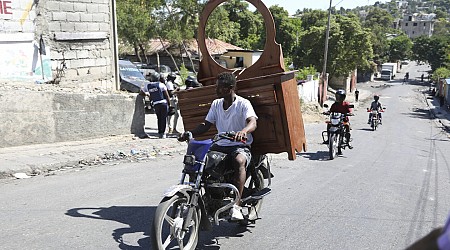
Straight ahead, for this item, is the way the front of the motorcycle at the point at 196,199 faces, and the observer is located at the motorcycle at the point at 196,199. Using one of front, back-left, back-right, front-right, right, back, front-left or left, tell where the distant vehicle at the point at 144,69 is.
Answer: back-right

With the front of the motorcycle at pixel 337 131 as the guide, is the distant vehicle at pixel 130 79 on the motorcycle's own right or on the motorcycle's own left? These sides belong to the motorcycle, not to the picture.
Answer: on the motorcycle's own right

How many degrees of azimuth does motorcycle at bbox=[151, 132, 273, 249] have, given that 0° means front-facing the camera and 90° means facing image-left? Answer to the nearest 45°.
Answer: approximately 45°

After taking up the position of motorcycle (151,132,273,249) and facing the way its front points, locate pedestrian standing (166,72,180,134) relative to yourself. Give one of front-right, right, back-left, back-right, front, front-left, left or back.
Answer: back-right

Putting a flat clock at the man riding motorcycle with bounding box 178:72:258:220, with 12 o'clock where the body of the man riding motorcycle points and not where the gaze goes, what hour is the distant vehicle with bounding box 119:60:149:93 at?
The distant vehicle is roughly at 4 o'clock from the man riding motorcycle.

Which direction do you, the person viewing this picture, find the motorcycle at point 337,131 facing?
facing the viewer

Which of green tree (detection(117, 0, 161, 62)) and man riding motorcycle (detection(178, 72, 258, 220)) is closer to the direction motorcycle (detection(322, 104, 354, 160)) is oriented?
the man riding motorcycle

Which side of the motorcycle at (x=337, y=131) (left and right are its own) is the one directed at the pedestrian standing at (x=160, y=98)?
right

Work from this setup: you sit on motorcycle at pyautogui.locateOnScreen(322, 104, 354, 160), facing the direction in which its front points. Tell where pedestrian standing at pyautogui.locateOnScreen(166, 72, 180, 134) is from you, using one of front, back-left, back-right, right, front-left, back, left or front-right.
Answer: right

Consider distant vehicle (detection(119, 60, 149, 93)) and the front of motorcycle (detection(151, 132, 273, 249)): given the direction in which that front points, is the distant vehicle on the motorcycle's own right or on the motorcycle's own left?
on the motorcycle's own right

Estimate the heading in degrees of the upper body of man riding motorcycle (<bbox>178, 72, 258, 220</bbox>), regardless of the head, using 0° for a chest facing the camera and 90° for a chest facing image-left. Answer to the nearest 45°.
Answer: approximately 45°

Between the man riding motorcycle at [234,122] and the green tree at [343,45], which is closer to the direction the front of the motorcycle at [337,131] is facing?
the man riding motorcycle

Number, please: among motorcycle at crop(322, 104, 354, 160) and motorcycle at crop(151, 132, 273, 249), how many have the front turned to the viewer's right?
0

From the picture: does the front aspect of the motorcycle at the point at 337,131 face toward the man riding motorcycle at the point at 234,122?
yes
